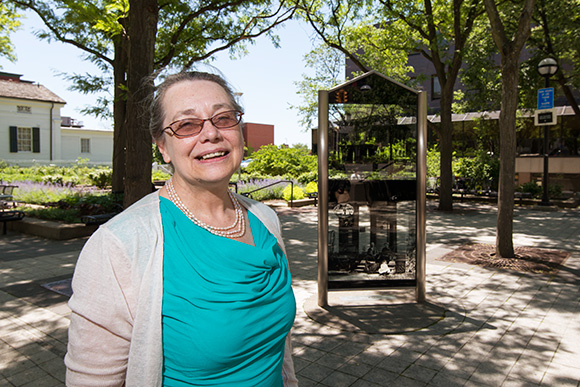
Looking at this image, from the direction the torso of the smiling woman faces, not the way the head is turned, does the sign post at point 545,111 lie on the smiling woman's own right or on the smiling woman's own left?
on the smiling woman's own left

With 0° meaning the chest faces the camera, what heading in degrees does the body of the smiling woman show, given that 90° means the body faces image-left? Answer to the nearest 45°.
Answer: approximately 315°

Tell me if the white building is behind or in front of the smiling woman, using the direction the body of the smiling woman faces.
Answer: behind

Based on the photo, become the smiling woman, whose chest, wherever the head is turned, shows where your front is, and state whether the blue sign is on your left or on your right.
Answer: on your left
